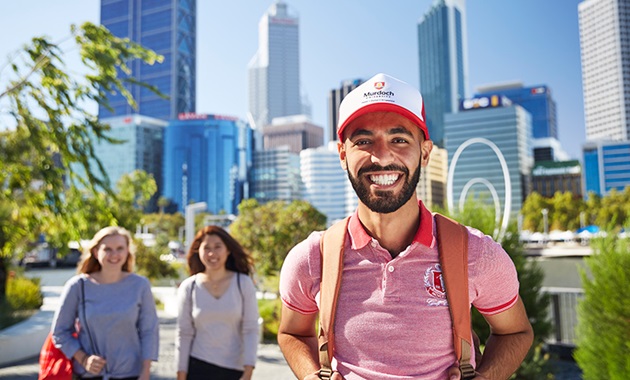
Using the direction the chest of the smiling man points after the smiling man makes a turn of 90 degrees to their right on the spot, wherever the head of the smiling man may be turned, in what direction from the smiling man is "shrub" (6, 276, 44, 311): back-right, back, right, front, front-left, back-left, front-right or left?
front-right

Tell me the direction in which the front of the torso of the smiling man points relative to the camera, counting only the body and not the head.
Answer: toward the camera

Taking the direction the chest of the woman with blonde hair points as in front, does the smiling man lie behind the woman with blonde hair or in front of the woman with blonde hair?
in front

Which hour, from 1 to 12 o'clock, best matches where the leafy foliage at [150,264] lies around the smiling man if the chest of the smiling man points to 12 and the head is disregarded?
The leafy foliage is roughly at 5 o'clock from the smiling man.

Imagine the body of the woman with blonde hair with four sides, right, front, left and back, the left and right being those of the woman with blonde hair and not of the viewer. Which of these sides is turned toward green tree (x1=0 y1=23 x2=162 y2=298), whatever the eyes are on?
back

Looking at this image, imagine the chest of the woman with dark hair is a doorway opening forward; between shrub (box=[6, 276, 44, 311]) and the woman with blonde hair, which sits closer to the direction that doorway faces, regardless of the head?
the woman with blonde hair

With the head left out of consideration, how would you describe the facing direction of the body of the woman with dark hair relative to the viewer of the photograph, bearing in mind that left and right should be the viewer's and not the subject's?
facing the viewer

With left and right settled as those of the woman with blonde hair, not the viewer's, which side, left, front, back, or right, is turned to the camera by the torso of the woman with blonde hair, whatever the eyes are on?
front

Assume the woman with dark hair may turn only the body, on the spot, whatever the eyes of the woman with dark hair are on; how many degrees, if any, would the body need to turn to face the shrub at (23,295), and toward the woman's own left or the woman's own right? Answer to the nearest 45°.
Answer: approximately 135° to the woman's own right

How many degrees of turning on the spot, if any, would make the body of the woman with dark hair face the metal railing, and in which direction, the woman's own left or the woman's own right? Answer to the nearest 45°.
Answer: approximately 135° to the woman's own left

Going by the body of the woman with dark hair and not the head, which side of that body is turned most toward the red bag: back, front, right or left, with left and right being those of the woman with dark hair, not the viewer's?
right

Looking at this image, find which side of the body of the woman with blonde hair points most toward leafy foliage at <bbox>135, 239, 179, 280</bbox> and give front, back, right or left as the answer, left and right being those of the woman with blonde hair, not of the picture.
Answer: back
